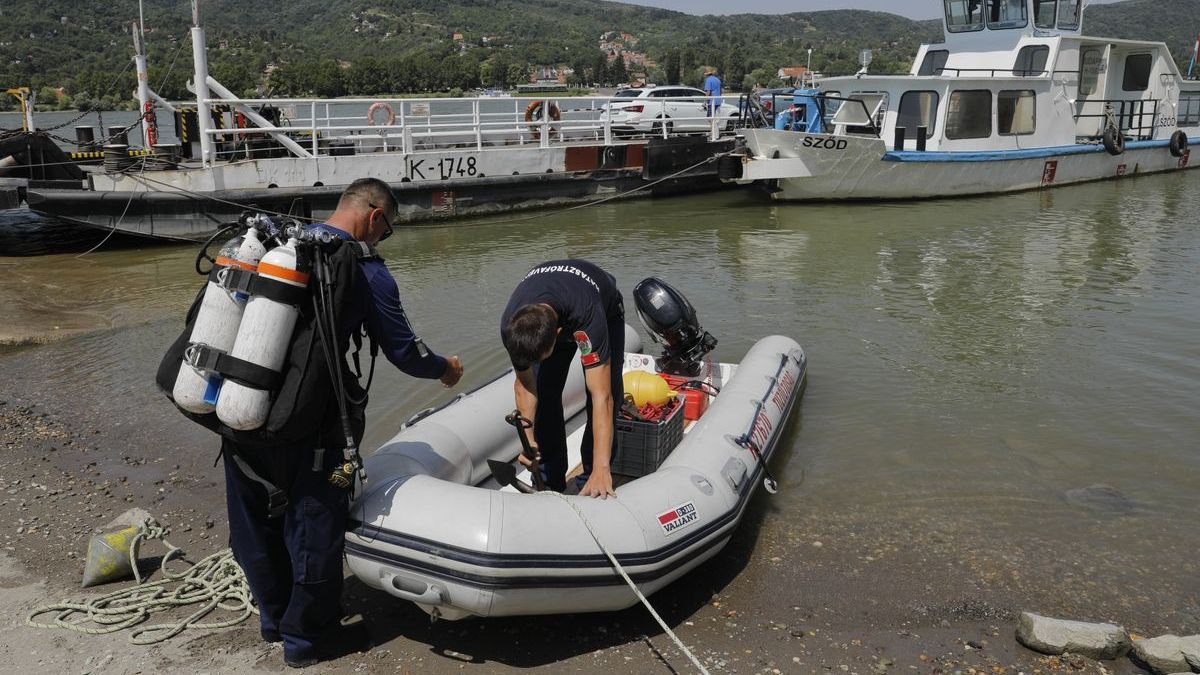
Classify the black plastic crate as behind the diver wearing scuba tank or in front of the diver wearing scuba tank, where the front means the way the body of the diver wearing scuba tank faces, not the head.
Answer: in front

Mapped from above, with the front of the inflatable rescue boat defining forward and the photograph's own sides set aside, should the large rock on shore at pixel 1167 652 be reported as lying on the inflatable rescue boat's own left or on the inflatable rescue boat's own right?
on the inflatable rescue boat's own left

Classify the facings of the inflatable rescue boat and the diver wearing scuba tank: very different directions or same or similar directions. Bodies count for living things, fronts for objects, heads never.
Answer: very different directions

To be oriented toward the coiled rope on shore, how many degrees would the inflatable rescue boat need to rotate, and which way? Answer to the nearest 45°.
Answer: approximately 45° to its right

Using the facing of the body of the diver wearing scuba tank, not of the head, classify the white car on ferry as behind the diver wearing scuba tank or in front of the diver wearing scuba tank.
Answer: in front

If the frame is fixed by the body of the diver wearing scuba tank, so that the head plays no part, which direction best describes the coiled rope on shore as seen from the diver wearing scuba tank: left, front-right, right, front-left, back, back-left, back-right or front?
left

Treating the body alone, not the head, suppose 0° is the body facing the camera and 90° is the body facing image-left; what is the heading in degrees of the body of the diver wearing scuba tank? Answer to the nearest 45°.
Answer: approximately 225°

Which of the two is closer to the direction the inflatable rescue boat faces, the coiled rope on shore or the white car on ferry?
the coiled rope on shore
